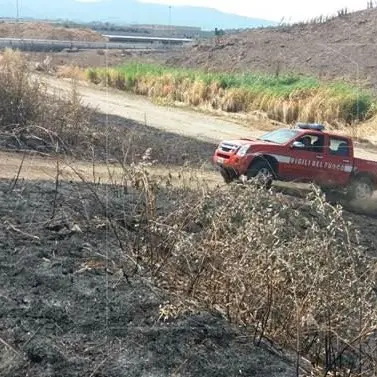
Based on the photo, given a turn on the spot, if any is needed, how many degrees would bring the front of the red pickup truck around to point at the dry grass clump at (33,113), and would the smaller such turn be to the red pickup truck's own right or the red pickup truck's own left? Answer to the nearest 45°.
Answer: approximately 45° to the red pickup truck's own right

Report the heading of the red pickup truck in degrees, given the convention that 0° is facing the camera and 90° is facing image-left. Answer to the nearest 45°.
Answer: approximately 45°
